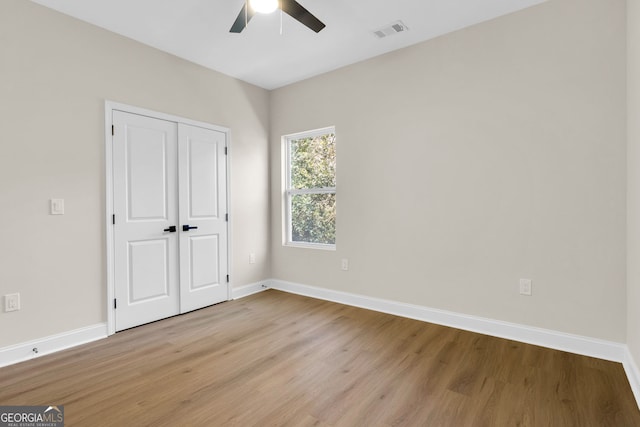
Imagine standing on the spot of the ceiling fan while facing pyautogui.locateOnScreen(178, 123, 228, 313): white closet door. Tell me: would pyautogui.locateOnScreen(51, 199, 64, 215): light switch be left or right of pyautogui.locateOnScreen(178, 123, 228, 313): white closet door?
left

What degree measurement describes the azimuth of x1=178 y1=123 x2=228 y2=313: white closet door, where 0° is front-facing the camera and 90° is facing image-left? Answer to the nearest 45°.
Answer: approximately 315°

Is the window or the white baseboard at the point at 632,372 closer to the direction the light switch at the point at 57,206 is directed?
the white baseboard

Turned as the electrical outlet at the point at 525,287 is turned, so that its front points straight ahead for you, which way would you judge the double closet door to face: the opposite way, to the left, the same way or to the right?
to the left

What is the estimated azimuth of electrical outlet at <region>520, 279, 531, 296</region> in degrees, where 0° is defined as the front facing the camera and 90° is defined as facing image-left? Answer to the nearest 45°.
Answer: approximately 0°

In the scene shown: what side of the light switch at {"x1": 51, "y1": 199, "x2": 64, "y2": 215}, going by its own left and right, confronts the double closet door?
left

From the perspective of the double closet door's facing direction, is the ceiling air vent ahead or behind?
ahead

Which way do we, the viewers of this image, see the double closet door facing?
facing the viewer and to the right of the viewer

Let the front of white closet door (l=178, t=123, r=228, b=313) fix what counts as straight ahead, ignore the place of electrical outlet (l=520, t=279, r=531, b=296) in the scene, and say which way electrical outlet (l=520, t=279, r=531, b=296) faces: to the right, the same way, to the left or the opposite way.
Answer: to the right

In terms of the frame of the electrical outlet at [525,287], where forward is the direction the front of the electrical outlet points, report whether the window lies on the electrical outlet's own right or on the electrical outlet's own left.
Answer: on the electrical outlet's own right

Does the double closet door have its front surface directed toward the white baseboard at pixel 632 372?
yes
